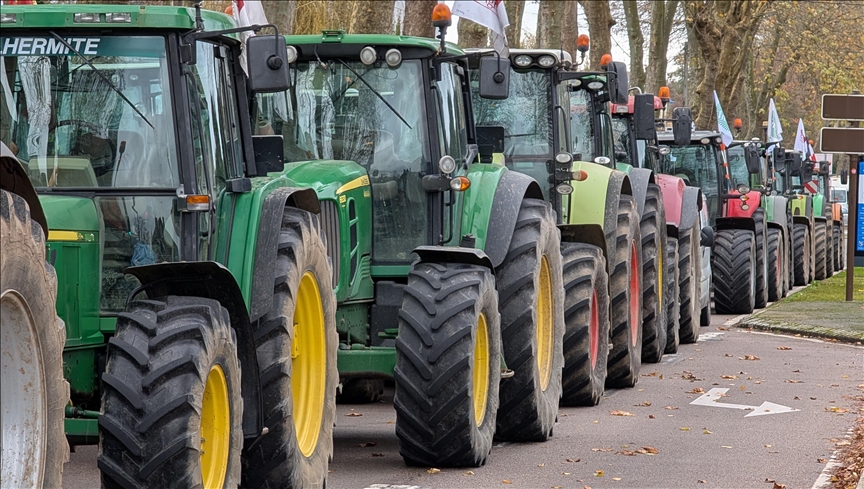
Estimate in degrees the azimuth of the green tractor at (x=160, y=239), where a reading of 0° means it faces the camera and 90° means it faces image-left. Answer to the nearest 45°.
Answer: approximately 45°

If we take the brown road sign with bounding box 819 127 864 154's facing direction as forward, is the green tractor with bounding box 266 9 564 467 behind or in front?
in front

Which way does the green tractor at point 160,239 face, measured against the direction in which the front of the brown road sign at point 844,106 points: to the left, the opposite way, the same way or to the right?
the same way

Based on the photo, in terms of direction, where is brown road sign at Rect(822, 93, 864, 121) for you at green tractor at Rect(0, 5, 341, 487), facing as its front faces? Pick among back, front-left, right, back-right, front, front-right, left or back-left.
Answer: back

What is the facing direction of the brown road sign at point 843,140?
toward the camera

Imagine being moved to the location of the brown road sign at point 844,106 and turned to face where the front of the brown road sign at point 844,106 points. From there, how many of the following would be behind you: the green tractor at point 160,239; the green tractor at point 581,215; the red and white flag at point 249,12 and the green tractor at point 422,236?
0

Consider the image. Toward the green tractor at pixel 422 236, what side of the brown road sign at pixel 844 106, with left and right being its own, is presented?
front

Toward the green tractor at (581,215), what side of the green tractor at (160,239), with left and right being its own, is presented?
back

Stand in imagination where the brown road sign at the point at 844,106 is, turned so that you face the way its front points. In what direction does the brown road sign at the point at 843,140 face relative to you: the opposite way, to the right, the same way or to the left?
the same way
